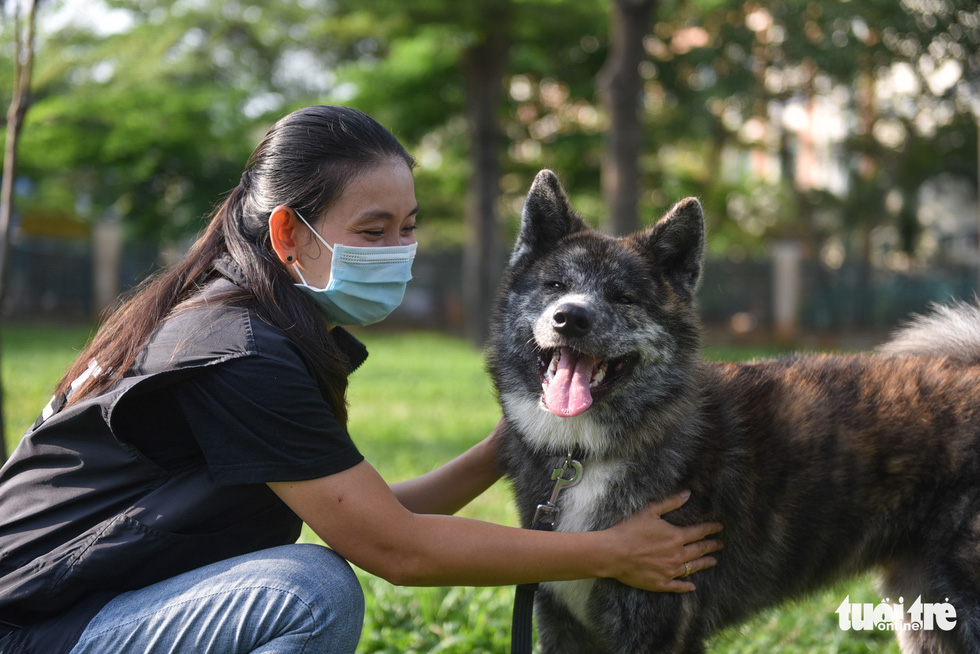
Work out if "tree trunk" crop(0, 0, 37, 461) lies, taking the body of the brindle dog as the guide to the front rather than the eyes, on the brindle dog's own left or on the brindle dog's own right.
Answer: on the brindle dog's own right

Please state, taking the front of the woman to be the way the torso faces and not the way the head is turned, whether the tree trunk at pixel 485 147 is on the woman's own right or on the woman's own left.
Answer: on the woman's own left

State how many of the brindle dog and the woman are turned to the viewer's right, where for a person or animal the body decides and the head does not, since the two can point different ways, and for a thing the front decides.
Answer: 1

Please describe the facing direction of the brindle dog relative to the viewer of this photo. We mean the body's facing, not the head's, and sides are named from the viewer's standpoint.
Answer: facing the viewer and to the left of the viewer

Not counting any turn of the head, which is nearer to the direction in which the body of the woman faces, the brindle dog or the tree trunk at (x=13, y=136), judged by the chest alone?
the brindle dog

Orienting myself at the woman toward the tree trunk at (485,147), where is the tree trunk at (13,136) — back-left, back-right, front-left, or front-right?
front-left

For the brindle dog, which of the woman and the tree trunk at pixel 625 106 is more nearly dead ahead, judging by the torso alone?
the woman

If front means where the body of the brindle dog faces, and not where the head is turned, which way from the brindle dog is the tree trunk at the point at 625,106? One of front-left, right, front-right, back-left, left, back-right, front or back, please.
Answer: back-right

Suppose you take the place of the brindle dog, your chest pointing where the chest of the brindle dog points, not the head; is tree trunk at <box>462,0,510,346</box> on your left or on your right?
on your right

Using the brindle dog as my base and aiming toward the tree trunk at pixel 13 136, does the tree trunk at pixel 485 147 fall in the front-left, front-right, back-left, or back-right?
front-right

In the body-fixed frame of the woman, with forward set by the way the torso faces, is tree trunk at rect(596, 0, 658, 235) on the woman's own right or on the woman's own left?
on the woman's own left

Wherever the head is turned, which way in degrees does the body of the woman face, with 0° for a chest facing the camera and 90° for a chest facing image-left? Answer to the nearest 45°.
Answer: approximately 270°
